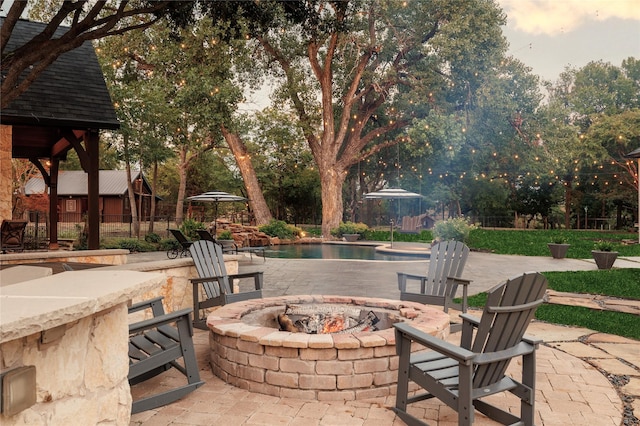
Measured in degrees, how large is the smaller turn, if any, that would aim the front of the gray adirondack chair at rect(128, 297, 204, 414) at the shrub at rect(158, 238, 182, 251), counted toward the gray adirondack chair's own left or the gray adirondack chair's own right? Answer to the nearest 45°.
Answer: approximately 45° to the gray adirondack chair's own left

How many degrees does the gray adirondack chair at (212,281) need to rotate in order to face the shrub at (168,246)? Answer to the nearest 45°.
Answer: approximately 135° to its left

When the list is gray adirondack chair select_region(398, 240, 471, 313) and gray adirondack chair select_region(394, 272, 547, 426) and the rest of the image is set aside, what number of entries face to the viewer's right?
0

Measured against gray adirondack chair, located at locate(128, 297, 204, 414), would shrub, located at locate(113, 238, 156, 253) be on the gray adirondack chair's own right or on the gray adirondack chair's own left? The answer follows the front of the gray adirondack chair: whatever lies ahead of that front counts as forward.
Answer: on the gray adirondack chair's own left

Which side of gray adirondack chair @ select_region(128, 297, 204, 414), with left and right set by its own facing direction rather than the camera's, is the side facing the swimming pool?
front

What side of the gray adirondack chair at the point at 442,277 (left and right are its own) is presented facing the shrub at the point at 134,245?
right

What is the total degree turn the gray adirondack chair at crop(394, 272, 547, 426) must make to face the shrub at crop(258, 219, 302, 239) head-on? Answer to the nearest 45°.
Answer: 0° — it already faces it

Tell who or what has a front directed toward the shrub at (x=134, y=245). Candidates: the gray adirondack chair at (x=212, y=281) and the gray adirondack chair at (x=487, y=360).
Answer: the gray adirondack chair at (x=487, y=360)

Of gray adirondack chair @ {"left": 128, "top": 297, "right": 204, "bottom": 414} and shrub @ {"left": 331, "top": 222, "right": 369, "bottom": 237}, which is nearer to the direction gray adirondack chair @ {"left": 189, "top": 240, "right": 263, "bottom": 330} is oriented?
the gray adirondack chair

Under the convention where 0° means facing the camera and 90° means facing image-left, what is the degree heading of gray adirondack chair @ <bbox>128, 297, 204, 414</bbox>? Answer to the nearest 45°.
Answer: approximately 225°

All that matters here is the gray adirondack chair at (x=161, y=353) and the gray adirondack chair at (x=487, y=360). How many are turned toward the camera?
0

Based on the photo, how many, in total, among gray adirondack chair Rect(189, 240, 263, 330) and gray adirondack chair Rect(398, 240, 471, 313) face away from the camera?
0

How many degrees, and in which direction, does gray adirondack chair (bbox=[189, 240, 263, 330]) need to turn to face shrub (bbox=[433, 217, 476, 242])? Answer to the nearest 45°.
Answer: approximately 90° to its left

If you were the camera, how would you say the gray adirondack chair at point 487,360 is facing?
facing away from the viewer and to the left of the viewer

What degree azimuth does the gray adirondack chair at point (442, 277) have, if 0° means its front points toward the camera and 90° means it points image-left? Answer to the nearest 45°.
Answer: approximately 45°

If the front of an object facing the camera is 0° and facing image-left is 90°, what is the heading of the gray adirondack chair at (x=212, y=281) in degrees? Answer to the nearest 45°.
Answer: approximately 315°
